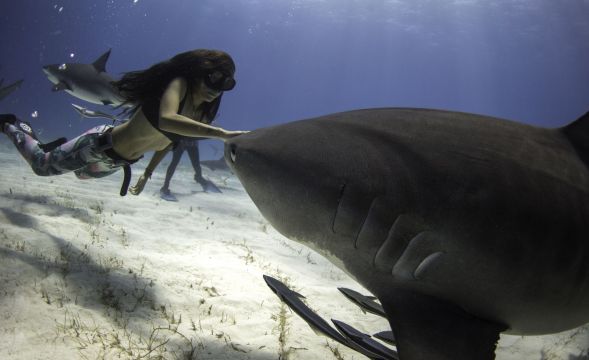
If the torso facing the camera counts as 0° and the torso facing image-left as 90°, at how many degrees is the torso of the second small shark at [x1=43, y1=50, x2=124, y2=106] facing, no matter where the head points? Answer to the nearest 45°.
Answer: approximately 90°

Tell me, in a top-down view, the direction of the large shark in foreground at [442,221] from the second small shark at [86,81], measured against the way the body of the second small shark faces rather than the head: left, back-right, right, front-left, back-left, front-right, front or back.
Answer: left

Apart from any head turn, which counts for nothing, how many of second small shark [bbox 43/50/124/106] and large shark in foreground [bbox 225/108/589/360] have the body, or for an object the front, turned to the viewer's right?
0

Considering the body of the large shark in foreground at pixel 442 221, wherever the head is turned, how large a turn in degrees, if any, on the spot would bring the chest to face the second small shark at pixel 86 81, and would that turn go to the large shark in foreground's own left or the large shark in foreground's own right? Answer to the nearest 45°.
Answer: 0° — it already faces it

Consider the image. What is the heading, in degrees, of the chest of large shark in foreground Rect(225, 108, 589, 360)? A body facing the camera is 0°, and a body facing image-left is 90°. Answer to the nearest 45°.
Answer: approximately 135°

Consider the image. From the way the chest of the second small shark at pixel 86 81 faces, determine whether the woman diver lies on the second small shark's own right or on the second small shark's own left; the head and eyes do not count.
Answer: on the second small shark's own left
